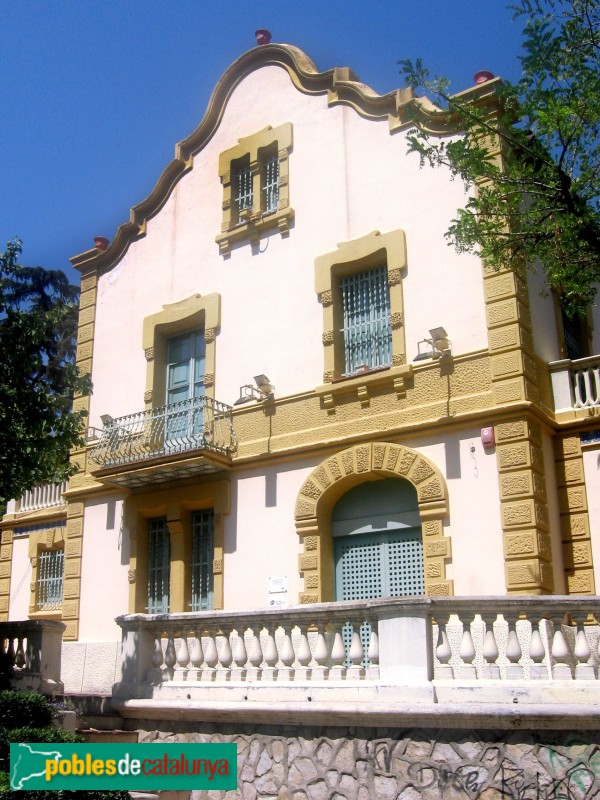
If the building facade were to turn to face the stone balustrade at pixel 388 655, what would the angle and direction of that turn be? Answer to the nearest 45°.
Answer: approximately 45° to its left

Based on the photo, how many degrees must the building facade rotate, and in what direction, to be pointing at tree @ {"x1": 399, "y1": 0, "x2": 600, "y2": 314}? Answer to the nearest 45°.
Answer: approximately 90° to its left

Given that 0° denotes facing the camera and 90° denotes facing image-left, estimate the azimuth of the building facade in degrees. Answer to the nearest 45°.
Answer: approximately 45°

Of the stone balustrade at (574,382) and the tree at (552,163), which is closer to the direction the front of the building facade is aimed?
the tree

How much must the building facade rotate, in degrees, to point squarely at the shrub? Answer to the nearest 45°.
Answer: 0° — it already faces it

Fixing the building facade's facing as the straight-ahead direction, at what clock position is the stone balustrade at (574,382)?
The stone balustrade is roughly at 8 o'clock from the building facade.

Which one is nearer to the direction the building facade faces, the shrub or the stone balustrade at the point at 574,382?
the shrub

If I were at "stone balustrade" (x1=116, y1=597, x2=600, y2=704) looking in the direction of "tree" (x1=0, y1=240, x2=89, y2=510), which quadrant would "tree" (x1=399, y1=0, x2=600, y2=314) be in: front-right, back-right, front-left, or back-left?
back-right

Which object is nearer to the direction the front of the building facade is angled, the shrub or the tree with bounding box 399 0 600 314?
the shrub
